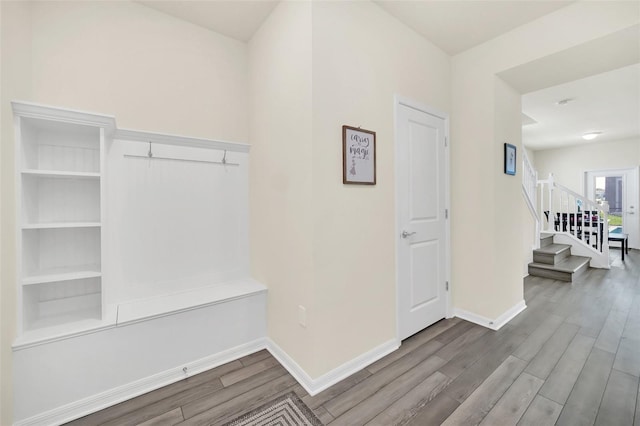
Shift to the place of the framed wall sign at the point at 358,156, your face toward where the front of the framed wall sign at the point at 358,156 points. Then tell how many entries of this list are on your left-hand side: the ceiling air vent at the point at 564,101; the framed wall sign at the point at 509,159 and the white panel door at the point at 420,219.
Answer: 3

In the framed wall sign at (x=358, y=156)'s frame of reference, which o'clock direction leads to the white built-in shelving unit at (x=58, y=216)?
The white built-in shelving unit is roughly at 4 o'clock from the framed wall sign.

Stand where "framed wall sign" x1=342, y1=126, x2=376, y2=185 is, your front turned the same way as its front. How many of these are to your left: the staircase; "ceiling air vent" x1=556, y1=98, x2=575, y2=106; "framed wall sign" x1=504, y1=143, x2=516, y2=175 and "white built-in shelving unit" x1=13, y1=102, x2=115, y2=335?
3

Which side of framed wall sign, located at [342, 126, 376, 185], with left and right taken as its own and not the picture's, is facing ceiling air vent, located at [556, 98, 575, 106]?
left

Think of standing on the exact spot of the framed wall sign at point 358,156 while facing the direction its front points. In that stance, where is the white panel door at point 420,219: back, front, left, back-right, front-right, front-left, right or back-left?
left

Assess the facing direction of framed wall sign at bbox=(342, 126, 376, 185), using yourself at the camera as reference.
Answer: facing the viewer and to the right of the viewer

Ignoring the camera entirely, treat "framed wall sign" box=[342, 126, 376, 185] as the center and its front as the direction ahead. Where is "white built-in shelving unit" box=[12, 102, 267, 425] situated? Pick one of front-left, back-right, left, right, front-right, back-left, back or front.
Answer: back-right

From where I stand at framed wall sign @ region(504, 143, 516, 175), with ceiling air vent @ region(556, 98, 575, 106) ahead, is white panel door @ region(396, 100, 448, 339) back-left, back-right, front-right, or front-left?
back-left

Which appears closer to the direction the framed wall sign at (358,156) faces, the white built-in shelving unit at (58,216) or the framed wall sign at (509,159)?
the framed wall sign

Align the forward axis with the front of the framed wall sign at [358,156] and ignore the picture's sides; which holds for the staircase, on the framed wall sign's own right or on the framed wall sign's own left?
on the framed wall sign's own left

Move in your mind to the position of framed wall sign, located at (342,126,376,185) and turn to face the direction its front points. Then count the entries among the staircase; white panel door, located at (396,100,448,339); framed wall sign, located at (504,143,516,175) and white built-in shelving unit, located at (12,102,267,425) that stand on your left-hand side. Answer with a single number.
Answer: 3

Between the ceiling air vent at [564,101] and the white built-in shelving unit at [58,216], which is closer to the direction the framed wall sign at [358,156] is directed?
the ceiling air vent

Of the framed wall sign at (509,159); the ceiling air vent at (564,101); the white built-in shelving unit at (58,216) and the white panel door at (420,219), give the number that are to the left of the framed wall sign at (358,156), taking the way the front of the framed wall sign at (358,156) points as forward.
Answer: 3

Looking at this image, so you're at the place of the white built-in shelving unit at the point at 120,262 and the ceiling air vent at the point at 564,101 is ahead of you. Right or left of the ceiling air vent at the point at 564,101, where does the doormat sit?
right
